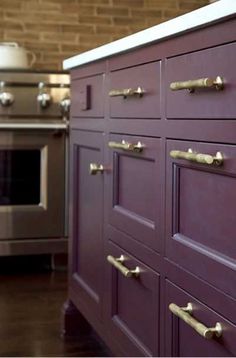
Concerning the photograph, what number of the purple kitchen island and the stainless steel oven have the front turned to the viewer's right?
0

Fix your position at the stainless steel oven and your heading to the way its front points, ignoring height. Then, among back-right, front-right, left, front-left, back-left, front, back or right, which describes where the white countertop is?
front

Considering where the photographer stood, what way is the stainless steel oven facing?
facing the viewer

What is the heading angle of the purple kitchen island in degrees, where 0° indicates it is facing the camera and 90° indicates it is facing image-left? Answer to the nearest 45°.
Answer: approximately 45°

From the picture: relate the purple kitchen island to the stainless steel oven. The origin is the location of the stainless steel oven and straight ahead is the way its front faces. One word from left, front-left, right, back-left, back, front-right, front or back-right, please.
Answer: front
